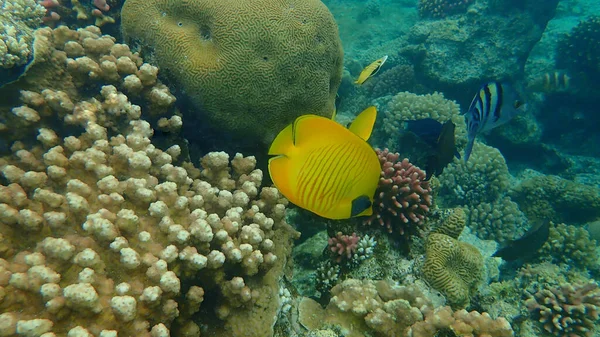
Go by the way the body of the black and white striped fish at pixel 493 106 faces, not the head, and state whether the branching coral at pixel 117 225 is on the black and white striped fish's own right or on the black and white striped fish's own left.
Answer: on the black and white striped fish's own right

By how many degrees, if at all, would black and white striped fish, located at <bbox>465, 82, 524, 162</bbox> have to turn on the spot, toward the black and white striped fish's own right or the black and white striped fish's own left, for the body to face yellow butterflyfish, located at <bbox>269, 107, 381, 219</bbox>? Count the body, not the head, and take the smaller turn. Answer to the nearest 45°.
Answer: approximately 90° to the black and white striped fish's own right

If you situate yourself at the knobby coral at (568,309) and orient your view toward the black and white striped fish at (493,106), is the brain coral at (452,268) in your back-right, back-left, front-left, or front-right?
front-left

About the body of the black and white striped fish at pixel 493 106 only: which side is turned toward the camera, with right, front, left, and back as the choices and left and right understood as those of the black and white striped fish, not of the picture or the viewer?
right

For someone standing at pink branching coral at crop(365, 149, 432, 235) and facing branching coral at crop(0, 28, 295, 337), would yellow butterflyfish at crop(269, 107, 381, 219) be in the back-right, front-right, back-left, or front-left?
front-left

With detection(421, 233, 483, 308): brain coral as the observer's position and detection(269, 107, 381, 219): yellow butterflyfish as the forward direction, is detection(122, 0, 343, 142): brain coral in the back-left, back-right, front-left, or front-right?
front-right

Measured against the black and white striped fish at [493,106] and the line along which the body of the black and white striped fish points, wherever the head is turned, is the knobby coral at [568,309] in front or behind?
in front
